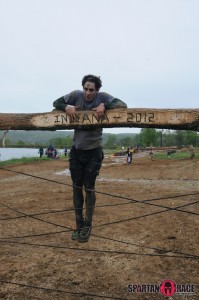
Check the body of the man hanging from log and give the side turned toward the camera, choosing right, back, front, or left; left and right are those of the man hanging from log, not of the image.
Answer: front
